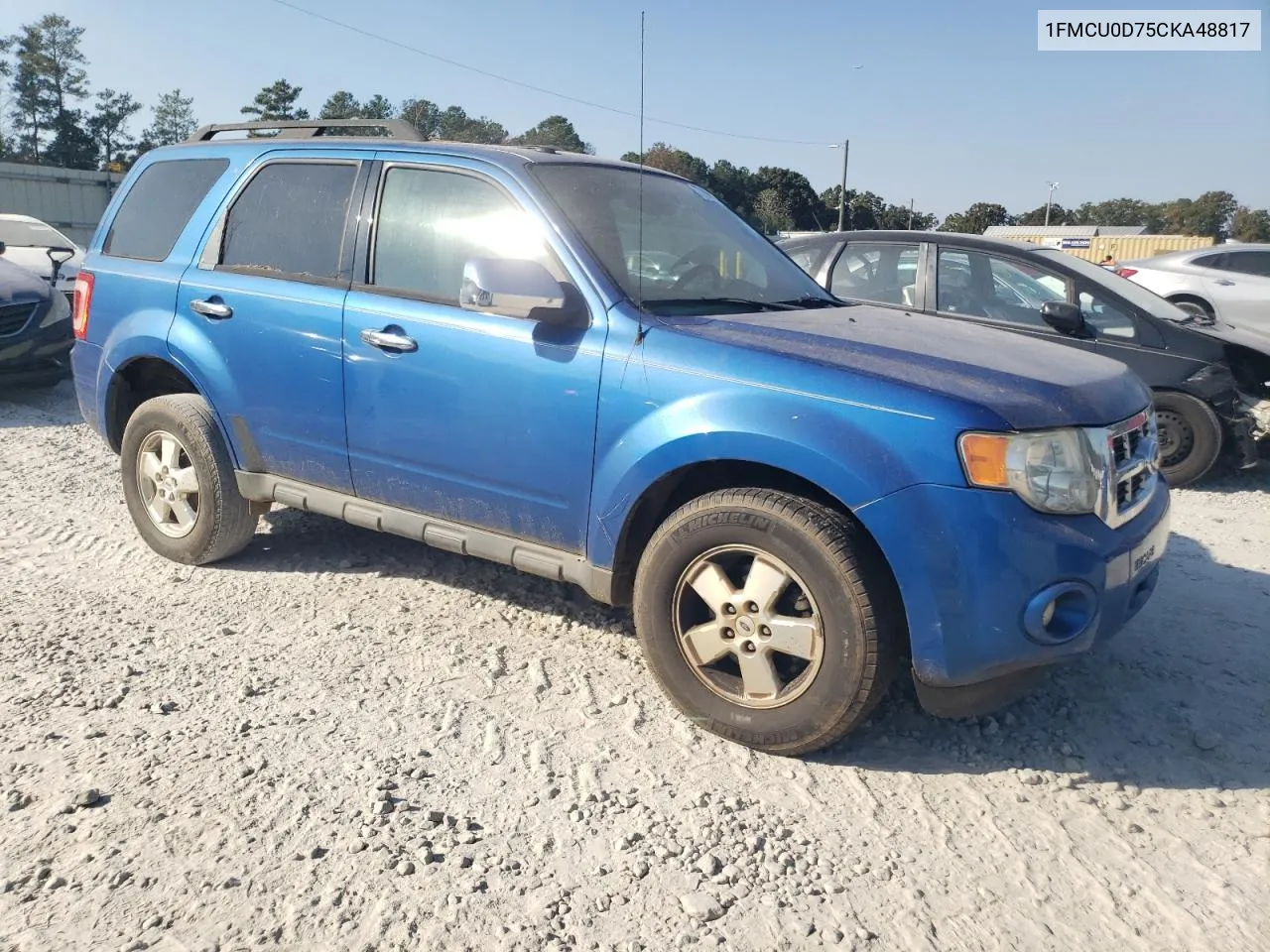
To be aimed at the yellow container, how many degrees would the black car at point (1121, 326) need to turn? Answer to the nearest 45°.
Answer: approximately 90° to its left

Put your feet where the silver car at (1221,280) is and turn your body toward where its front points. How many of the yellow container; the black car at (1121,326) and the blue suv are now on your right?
2

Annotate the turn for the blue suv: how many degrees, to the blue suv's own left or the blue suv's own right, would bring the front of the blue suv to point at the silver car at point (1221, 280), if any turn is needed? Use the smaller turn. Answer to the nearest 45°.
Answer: approximately 90° to the blue suv's own left

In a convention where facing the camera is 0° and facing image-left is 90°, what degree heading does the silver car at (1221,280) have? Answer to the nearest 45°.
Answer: approximately 270°

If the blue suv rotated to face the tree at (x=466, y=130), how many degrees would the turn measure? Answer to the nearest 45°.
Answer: approximately 135° to its left

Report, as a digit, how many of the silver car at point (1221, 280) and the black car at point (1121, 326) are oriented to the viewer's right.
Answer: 2

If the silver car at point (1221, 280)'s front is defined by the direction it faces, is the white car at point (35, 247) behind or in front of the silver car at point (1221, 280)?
behind

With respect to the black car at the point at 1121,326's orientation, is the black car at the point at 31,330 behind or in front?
behind

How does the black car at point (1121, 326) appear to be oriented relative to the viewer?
to the viewer's right
